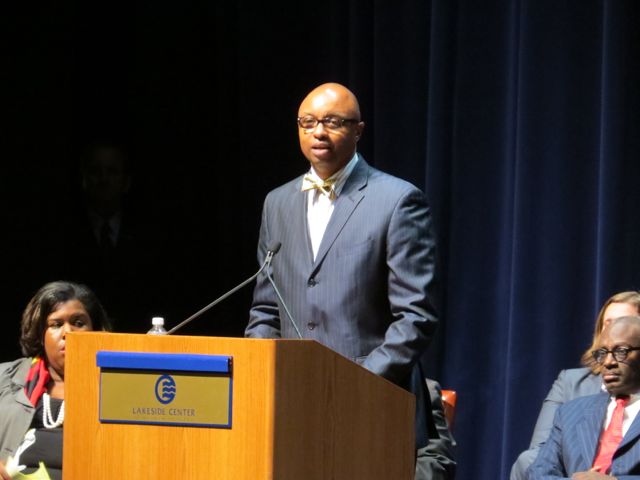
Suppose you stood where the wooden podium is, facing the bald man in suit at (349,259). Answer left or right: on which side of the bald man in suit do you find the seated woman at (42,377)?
left

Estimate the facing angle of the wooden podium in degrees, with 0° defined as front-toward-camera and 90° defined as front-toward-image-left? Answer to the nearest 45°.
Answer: approximately 45°

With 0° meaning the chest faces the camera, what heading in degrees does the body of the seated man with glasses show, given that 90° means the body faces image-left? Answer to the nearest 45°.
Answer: approximately 45°

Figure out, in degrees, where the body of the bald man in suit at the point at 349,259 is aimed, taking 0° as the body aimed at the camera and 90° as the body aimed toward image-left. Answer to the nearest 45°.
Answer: approximately 45°

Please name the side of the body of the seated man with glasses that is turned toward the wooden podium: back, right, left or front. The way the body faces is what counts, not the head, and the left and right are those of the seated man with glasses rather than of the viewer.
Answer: front
